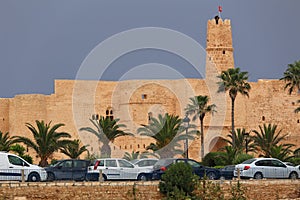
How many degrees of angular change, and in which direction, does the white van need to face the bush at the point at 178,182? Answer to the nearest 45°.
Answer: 0° — it already faces it

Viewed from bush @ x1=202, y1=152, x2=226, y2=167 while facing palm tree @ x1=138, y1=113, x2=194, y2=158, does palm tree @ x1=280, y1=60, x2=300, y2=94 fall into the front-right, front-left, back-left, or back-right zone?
back-right

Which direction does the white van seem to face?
to the viewer's right

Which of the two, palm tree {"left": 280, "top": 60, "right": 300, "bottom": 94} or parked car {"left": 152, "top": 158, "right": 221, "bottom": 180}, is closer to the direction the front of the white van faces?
the parked car

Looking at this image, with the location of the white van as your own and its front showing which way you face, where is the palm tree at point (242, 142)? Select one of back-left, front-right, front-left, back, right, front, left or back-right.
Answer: front-left

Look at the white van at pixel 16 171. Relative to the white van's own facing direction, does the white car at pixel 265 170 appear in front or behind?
in front

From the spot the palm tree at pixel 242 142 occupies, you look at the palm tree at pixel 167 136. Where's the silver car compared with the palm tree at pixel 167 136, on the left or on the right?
left

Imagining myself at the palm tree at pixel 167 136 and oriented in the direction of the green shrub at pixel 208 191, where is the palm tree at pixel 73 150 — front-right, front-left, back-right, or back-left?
back-right

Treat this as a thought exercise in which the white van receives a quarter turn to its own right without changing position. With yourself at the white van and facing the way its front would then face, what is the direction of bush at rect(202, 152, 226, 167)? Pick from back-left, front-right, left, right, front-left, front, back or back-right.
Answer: back-left

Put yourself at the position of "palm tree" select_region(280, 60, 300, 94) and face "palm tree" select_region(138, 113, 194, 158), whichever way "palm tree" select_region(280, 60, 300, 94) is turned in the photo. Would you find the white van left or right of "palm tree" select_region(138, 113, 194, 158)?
left

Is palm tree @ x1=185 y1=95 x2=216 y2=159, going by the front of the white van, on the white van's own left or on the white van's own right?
on the white van's own left

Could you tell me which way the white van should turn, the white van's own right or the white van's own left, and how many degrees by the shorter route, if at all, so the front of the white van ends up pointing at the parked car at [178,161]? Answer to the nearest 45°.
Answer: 0° — it already faces it

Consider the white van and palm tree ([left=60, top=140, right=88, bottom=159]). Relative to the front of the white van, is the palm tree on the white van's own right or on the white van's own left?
on the white van's own left

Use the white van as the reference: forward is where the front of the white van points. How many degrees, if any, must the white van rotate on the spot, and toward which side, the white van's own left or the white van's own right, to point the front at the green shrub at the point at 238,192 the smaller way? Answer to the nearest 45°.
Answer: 0° — it already faces it
